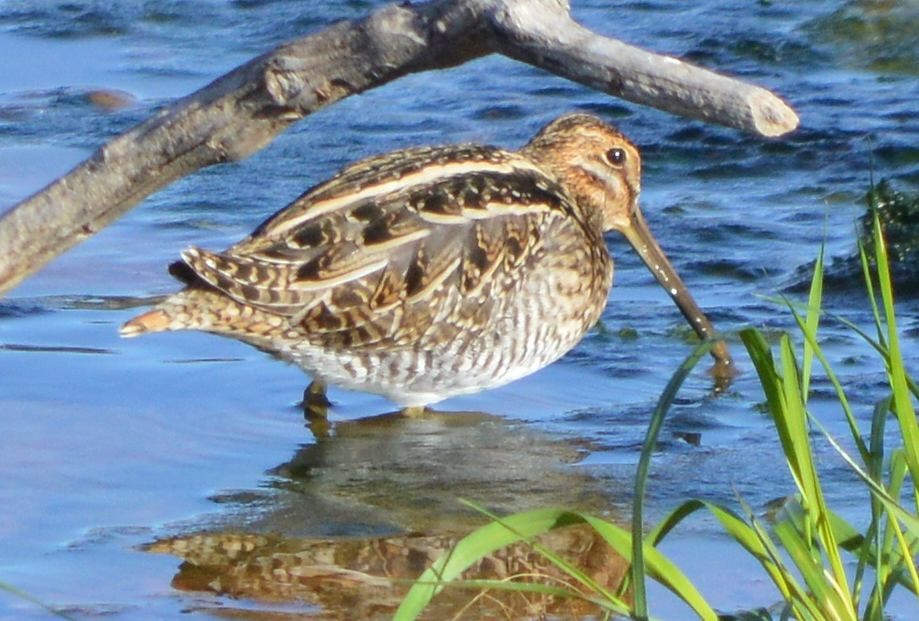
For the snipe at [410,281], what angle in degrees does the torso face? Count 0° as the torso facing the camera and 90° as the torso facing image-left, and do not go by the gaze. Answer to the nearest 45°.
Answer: approximately 270°
